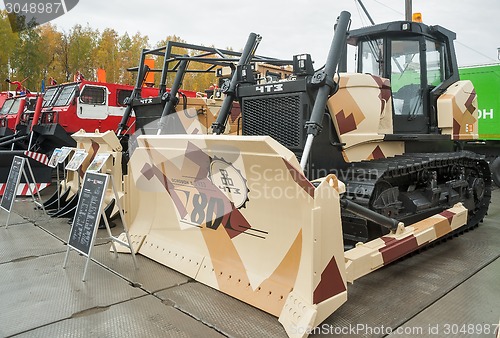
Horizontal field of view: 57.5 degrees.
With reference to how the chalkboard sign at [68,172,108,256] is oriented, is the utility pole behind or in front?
behind

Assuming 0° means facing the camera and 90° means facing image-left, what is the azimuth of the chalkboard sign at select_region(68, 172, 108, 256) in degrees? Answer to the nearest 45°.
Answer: approximately 45°

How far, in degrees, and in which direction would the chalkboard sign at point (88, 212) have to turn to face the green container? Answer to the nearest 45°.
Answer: approximately 135° to its left

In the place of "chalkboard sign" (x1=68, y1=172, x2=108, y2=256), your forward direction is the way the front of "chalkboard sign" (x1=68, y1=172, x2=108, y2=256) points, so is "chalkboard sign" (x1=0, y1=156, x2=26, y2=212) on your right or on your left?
on your right
